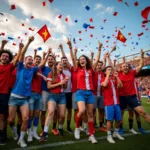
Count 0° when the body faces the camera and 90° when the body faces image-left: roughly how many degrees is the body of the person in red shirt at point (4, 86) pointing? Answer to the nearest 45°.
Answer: approximately 0°

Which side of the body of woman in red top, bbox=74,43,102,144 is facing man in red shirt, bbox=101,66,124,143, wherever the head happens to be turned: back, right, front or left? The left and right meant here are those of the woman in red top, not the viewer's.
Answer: left

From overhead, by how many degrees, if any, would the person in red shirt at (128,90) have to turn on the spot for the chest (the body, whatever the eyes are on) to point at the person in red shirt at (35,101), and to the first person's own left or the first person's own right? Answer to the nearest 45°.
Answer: approximately 45° to the first person's own right

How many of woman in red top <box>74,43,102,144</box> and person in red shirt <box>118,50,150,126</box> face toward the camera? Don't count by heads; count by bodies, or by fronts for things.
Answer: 2

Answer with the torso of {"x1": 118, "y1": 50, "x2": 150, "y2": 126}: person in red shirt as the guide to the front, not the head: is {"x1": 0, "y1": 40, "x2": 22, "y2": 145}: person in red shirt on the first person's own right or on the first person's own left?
on the first person's own right

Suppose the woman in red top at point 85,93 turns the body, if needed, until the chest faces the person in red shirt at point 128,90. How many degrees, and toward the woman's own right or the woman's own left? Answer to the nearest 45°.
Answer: approximately 135° to the woman's own left

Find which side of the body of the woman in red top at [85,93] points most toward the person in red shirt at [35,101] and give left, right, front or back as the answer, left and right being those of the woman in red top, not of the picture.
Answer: right

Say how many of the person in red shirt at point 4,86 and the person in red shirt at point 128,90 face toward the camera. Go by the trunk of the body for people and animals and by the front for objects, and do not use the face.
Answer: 2

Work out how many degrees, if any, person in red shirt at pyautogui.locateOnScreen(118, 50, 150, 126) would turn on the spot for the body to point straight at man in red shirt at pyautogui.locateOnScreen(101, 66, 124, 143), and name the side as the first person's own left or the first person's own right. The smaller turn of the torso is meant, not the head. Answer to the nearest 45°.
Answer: approximately 45° to the first person's own right
